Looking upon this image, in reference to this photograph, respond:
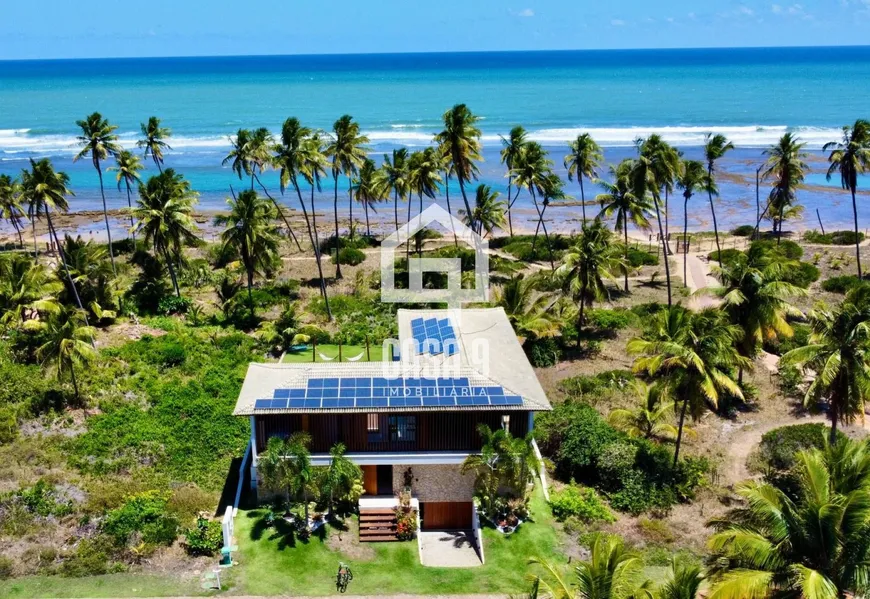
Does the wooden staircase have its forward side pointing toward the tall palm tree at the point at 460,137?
no

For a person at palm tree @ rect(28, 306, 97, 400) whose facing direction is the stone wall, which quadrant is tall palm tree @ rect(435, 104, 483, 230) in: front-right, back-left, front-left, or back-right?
front-left

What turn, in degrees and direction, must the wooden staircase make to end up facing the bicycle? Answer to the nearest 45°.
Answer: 0° — it already faces it

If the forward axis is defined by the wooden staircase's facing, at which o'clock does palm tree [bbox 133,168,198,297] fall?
The palm tree is roughly at 5 o'clock from the wooden staircase.

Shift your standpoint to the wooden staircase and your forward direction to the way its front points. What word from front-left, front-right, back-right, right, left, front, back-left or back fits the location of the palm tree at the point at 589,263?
back-left

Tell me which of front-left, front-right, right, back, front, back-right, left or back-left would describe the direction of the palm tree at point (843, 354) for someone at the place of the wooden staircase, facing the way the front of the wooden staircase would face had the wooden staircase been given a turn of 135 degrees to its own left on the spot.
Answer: front-right

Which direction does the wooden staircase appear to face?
toward the camera

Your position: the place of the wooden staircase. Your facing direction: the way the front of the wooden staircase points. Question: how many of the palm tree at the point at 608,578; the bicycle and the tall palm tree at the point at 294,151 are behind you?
1

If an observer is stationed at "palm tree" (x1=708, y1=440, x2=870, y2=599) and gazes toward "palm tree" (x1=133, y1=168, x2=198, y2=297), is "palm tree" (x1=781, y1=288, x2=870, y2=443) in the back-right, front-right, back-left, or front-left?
front-right

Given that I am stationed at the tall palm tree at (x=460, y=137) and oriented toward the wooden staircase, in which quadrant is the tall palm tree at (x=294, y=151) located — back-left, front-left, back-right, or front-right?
front-right

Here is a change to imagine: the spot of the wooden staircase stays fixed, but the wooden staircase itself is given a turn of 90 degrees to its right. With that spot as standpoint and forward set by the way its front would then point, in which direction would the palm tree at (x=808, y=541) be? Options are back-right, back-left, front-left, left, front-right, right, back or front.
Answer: back-left

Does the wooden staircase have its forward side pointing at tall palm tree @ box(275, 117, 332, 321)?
no

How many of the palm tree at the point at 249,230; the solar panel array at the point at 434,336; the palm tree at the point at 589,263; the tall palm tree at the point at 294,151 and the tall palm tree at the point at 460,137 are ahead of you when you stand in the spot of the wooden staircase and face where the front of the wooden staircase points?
0

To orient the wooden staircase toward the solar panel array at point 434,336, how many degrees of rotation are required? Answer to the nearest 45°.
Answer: approximately 180°

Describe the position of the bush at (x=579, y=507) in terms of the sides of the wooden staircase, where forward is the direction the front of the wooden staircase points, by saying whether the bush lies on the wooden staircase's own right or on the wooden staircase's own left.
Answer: on the wooden staircase's own left

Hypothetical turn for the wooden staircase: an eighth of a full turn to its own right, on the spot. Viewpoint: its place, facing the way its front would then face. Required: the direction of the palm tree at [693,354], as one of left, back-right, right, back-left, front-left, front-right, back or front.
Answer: back-left

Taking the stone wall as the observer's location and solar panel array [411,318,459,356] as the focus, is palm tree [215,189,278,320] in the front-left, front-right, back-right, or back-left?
front-left

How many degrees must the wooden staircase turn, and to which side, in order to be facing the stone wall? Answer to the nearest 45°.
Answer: approximately 135° to its left

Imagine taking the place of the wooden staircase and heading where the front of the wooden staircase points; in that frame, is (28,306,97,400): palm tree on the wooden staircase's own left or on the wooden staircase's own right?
on the wooden staircase's own right
